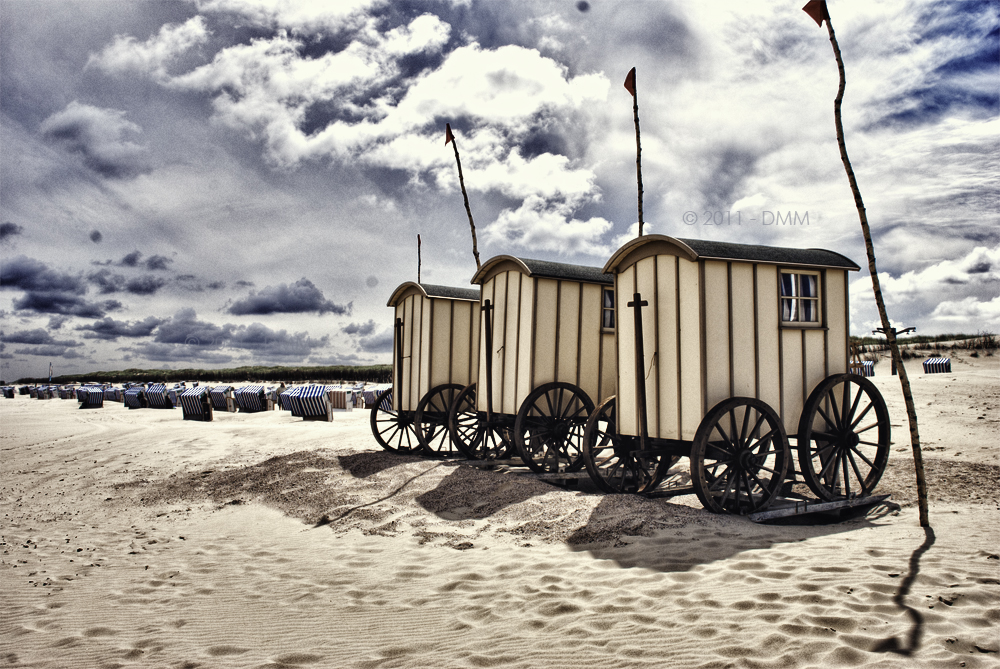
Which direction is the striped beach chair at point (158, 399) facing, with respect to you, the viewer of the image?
facing away from the viewer and to the right of the viewer

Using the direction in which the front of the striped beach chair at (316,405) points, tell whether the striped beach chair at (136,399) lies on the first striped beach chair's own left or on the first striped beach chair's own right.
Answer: on the first striped beach chair's own left

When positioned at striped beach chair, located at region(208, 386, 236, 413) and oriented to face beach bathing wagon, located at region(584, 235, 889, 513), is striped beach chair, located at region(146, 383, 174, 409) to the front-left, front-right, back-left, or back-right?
back-right

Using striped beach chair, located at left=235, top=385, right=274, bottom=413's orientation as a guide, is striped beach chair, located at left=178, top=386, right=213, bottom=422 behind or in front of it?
behind

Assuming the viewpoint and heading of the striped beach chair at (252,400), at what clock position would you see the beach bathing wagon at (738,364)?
The beach bathing wagon is roughly at 4 o'clock from the striped beach chair.

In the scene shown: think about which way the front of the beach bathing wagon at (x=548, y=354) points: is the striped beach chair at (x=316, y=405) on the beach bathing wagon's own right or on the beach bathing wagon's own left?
on the beach bathing wagon's own right

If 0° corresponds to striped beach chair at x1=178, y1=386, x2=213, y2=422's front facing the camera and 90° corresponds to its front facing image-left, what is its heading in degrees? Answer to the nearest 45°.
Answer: approximately 225°
